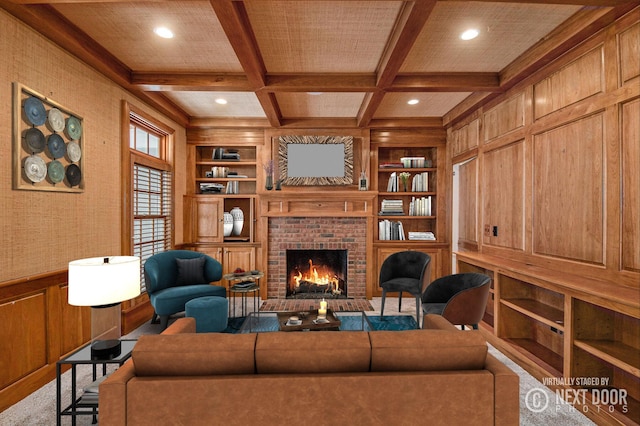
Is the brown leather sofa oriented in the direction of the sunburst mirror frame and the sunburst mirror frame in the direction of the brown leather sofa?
yes

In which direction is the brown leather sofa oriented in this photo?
away from the camera

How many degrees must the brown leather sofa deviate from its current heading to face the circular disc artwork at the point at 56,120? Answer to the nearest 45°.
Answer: approximately 45° to its left

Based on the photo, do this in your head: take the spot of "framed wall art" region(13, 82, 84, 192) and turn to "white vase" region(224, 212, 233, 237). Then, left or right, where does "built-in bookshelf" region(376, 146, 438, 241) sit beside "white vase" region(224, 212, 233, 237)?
right

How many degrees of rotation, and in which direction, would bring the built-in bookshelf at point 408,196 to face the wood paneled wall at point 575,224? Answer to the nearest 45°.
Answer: approximately 45° to its left

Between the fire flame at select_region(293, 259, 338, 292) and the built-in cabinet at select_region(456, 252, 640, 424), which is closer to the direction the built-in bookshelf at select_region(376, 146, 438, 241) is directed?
the built-in cabinet
